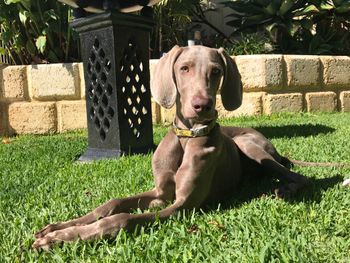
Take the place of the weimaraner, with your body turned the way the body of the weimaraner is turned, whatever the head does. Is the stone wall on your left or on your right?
on your right

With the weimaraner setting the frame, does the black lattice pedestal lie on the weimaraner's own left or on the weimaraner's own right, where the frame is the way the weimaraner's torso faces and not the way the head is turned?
on the weimaraner's own right

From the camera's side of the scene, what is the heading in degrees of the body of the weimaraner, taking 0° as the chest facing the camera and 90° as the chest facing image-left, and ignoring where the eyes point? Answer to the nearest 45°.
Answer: approximately 45°
